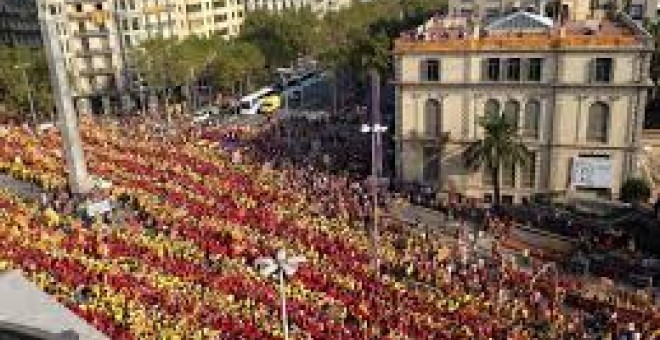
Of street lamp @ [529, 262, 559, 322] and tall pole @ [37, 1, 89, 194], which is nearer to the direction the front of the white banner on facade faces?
the street lamp

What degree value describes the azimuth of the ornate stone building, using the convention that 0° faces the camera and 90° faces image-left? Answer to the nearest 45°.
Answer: approximately 0°

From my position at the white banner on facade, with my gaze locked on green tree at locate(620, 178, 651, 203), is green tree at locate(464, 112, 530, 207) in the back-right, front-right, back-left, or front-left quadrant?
back-right

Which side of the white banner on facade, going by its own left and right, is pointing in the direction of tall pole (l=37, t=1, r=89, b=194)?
right

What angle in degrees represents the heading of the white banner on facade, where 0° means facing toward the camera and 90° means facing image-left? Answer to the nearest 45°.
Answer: approximately 0°

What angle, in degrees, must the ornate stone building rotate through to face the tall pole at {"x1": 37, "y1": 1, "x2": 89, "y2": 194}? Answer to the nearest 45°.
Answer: approximately 90° to its right

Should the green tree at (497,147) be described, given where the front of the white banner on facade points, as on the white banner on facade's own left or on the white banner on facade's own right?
on the white banner on facade's own right
